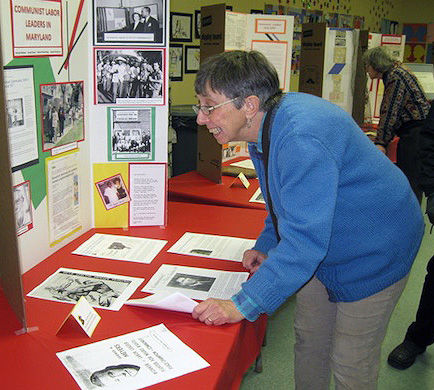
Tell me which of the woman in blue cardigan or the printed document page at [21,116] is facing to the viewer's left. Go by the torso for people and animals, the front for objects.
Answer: the woman in blue cardigan

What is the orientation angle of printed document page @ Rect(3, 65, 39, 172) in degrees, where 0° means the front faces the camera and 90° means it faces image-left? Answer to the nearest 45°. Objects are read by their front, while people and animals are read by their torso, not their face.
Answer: approximately 315°

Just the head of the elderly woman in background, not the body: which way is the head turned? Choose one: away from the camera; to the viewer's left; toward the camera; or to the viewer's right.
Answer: to the viewer's left

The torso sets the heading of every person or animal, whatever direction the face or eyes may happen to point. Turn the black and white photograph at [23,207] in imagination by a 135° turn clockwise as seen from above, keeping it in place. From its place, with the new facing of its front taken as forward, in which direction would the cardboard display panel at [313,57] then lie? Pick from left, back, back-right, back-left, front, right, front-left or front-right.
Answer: back-right

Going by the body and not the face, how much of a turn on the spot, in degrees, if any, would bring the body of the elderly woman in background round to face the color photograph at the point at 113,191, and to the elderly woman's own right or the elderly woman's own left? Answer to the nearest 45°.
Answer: approximately 90° to the elderly woman's own left

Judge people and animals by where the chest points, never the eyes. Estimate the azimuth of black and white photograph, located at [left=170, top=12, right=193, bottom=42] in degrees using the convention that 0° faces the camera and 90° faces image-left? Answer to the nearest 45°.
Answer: approximately 0°

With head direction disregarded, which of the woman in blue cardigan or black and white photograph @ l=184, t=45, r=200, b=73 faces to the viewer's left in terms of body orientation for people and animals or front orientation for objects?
the woman in blue cardigan

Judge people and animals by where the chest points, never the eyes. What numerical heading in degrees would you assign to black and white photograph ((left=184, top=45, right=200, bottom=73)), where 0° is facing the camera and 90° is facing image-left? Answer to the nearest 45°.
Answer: approximately 0°
